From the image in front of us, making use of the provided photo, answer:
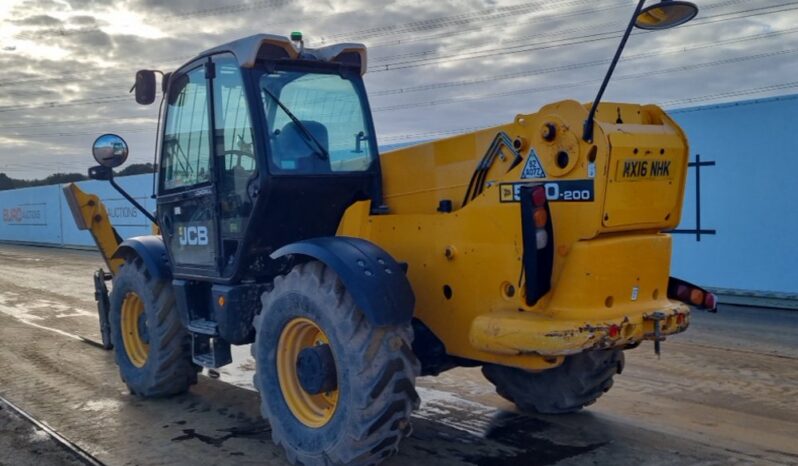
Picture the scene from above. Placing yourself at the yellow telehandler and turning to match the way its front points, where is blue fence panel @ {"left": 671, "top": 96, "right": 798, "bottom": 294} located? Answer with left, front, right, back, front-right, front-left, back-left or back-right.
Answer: right

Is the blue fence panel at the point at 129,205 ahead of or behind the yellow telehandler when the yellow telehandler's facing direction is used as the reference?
ahead

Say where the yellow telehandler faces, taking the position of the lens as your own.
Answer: facing away from the viewer and to the left of the viewer

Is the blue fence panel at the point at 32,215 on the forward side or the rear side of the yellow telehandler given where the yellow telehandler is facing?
on the forward side
